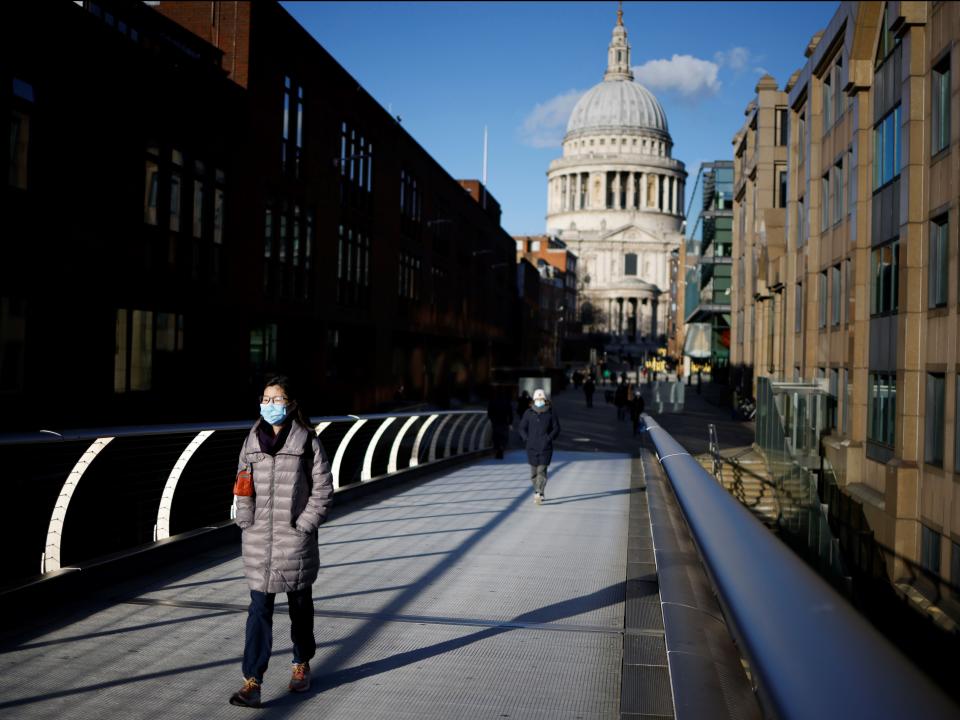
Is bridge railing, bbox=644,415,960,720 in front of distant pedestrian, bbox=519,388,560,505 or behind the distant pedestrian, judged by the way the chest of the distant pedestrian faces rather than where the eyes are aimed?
in front

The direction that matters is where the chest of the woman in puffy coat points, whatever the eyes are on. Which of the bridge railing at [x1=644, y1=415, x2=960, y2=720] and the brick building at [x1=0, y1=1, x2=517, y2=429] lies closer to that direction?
the bridge railing

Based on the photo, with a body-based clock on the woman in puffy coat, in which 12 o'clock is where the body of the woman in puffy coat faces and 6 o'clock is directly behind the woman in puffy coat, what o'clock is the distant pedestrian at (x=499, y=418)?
The distant pedestrian is roughly at 5 o'clock from the woman in puffy coat.

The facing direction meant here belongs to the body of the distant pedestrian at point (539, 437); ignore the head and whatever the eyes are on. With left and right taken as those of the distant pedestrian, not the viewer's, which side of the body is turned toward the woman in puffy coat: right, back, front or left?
front

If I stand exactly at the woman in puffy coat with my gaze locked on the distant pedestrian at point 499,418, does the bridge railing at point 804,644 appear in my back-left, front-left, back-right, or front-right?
back-right

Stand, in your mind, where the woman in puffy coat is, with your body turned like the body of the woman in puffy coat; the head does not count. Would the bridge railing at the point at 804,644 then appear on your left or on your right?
on your left

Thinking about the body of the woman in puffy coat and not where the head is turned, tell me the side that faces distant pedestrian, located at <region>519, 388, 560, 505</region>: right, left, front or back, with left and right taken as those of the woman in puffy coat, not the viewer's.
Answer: back

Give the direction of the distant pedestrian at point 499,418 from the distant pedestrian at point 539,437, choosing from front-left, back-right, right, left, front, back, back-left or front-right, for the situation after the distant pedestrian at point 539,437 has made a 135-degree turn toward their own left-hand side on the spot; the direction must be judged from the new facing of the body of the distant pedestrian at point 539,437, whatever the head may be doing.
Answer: front-left

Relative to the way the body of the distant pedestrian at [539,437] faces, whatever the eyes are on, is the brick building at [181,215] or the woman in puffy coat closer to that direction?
the woman in puffy coat

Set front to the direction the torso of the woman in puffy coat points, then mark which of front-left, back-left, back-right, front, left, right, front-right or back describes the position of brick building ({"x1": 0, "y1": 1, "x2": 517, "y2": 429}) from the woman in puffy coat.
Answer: back-right

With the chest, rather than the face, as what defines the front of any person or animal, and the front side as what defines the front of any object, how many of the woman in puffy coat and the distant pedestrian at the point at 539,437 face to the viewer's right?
0
